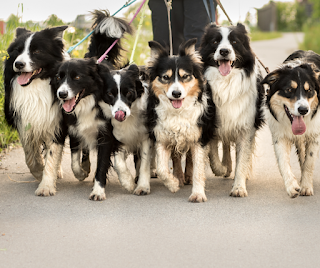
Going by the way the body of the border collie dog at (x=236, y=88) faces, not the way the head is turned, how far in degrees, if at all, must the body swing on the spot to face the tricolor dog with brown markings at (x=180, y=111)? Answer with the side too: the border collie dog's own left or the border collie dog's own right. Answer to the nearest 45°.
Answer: approximately 45° to the border collie dog's own right

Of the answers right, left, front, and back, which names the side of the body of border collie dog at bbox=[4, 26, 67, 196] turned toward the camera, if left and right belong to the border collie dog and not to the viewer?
front

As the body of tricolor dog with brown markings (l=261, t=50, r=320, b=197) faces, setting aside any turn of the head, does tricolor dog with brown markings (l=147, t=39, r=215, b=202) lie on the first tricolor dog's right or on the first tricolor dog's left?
on the first tricolor dog's right

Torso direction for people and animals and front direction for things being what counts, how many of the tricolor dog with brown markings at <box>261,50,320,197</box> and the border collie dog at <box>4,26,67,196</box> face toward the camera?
2

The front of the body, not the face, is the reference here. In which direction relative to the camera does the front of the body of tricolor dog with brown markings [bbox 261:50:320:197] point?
toward the camera

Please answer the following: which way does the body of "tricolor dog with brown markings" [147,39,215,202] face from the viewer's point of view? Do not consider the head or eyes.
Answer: toward the camera

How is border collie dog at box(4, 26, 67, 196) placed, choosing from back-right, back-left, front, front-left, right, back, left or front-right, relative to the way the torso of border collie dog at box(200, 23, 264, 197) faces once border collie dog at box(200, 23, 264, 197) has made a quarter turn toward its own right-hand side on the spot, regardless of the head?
front

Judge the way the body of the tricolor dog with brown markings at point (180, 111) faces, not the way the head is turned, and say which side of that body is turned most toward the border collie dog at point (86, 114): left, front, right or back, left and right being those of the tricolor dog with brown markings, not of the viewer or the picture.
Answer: right

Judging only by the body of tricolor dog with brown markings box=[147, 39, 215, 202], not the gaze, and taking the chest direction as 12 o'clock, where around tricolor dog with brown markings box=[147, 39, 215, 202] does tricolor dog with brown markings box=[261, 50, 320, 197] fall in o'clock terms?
tricolor dog with brown markings box=[261, 50, 320, 197] is roughly at 9 o'clock from tricolor dog with brown markings box=[147, 39, 215, 202].

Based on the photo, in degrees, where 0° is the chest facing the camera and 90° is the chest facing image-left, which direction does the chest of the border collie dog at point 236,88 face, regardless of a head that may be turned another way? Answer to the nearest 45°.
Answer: approximately 0°
